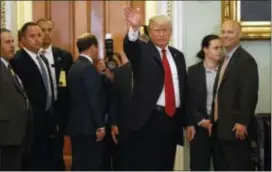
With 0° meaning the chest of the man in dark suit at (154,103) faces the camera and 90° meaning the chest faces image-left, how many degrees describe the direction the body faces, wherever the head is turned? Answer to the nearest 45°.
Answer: approximately 315°

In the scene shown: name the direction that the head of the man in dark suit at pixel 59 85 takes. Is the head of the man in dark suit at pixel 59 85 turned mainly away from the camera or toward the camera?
toward the camera

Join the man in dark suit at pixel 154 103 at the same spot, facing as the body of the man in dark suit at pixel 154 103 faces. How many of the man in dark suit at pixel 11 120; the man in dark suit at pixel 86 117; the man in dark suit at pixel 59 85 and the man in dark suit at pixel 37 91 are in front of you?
0

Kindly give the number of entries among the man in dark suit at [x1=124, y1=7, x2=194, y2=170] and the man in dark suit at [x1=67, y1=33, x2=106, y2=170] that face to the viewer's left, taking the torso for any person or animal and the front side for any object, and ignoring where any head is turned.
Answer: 0

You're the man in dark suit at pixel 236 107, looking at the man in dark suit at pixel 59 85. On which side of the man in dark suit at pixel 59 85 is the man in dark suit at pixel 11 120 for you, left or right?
left

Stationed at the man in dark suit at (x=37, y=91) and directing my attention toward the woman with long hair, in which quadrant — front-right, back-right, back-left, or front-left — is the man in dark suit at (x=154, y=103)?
front-right

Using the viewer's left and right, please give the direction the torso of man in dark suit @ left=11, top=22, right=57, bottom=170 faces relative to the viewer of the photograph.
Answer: facing the viewer and to the right of the viewer

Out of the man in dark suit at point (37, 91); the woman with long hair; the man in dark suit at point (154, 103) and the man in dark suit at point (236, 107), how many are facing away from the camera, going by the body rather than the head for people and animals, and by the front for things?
0

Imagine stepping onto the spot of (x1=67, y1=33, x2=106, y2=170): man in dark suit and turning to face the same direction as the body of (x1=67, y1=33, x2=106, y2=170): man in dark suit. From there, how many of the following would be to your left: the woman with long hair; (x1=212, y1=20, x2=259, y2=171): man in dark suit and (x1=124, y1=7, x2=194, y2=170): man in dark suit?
0

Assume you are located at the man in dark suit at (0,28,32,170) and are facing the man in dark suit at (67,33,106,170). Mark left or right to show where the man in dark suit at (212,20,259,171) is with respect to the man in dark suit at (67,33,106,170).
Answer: right

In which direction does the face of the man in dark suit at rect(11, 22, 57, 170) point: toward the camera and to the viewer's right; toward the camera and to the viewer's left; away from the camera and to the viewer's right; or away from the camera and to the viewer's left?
toward the camera and to the viewer's right

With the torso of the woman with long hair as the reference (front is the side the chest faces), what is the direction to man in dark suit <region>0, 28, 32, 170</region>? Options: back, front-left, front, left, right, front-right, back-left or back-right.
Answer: right

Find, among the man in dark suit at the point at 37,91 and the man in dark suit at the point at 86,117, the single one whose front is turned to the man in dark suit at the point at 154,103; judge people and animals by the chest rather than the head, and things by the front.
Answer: the man in dark suit at the point at 37,91

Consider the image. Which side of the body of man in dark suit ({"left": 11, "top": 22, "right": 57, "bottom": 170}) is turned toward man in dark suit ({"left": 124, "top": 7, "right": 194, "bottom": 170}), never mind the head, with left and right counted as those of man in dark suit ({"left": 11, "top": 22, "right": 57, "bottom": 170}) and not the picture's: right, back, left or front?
front

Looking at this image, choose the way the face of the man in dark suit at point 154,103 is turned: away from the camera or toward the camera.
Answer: toward the camera

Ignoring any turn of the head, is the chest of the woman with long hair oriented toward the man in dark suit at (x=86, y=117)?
no

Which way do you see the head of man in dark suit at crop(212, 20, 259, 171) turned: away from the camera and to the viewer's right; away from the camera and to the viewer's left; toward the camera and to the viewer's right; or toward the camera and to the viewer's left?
toward the camera and to the viewer's left

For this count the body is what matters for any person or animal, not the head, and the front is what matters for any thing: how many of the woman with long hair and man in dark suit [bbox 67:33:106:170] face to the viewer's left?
0

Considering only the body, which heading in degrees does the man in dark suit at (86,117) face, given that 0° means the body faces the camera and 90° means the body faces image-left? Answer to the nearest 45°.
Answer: approximately 225°

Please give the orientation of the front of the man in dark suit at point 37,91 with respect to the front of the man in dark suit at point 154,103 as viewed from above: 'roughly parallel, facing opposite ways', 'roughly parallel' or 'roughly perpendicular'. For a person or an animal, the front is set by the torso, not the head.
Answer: roughly parallel
